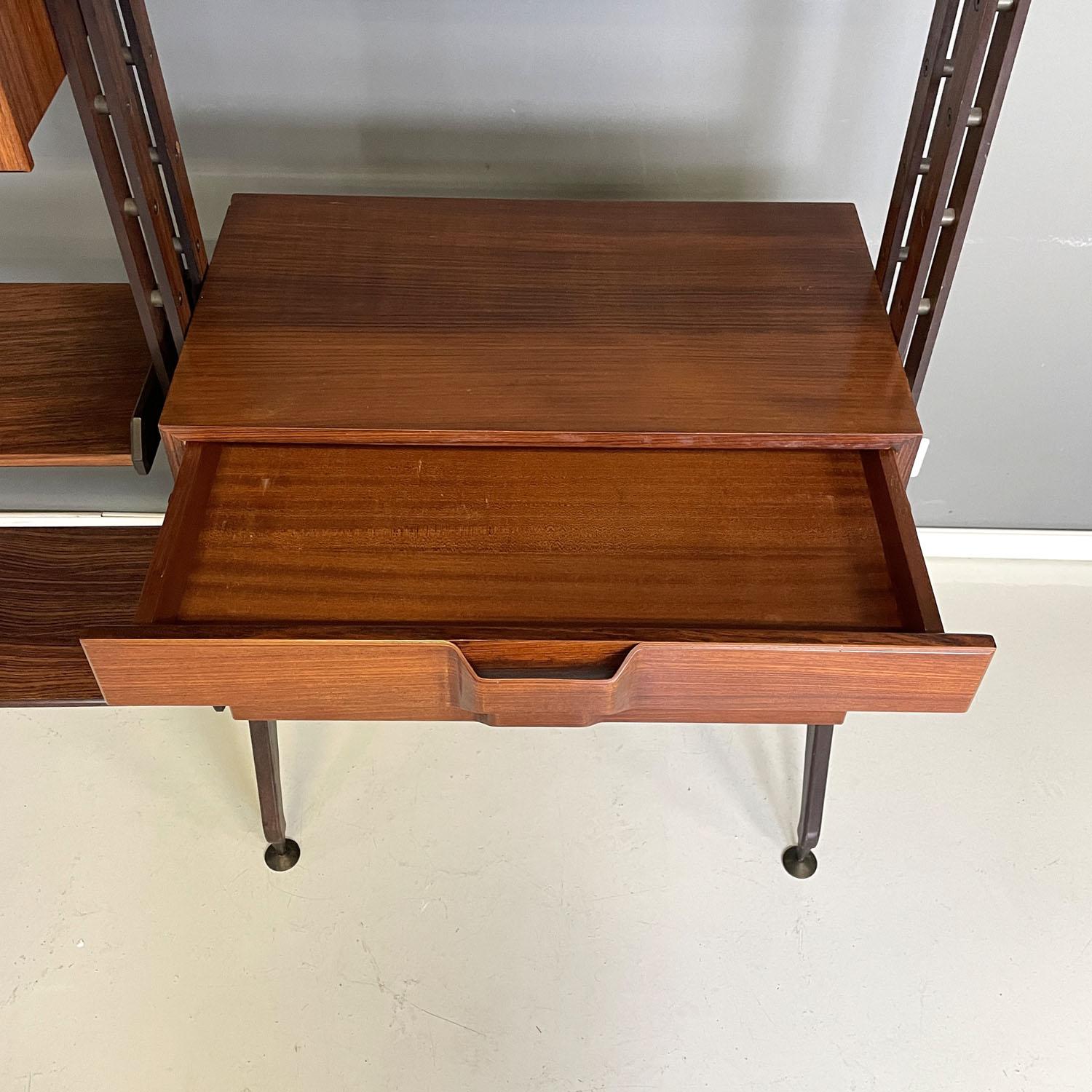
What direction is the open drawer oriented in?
toward the camera
